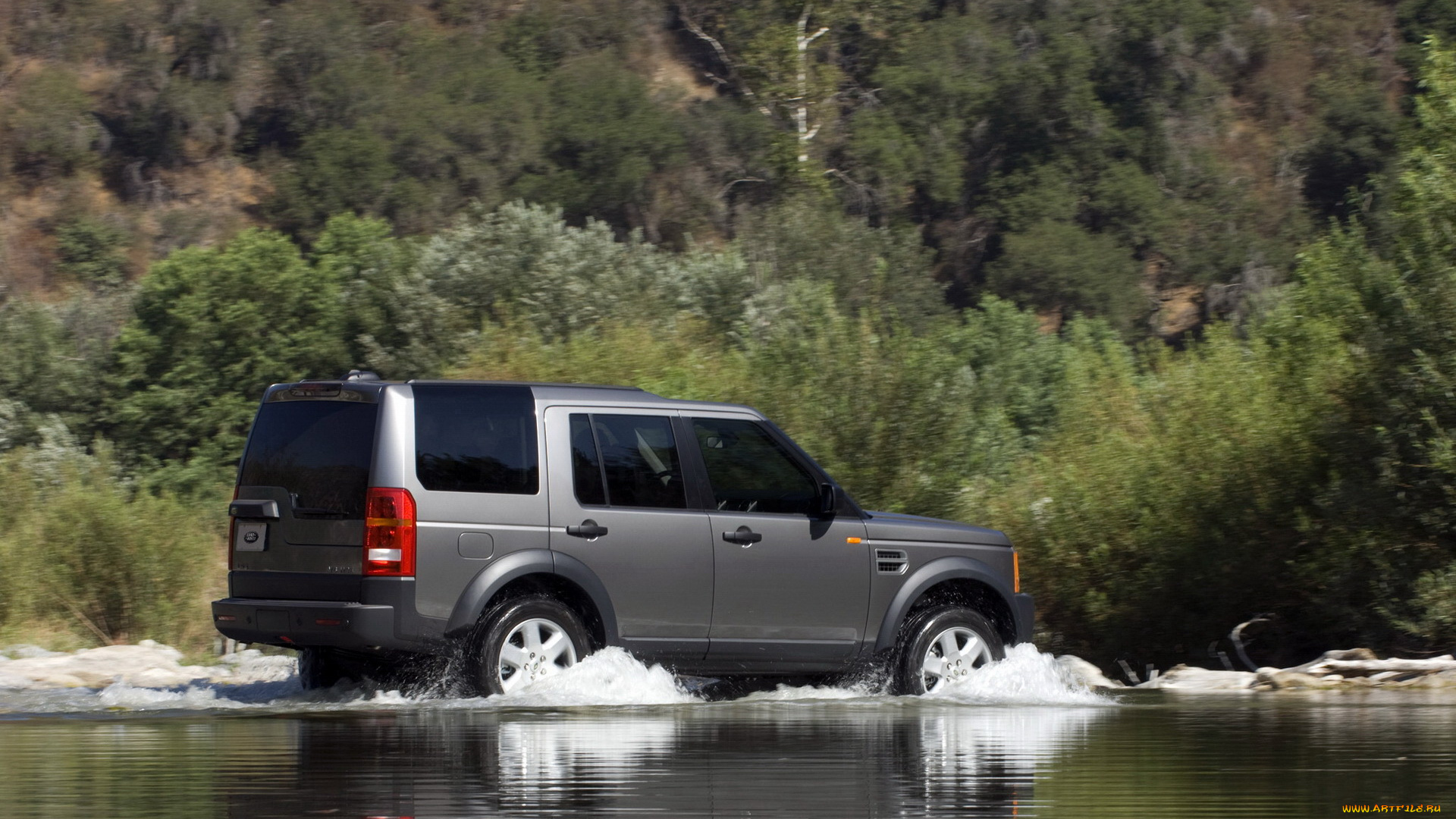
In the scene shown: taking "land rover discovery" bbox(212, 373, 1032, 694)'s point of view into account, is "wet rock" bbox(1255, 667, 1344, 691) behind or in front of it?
in front

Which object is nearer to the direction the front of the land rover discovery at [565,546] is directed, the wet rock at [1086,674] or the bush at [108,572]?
the wet rock

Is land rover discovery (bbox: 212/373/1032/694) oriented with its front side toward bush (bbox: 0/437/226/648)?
no

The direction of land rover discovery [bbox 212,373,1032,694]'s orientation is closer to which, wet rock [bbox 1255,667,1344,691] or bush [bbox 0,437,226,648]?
the wet rock

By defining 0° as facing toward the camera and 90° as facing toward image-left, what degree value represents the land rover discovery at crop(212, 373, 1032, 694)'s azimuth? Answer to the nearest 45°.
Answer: approximately 225°

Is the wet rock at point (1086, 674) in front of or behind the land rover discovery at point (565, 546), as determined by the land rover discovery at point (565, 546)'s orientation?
in front

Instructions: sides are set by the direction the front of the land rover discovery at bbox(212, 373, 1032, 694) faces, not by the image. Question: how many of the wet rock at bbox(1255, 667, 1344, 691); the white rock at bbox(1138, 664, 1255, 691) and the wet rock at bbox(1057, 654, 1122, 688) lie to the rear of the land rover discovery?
0

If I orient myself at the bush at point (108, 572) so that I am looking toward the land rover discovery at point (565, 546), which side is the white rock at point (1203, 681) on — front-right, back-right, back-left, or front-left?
front-left

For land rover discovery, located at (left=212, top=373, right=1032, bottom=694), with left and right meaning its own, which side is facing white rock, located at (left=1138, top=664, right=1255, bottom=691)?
front
